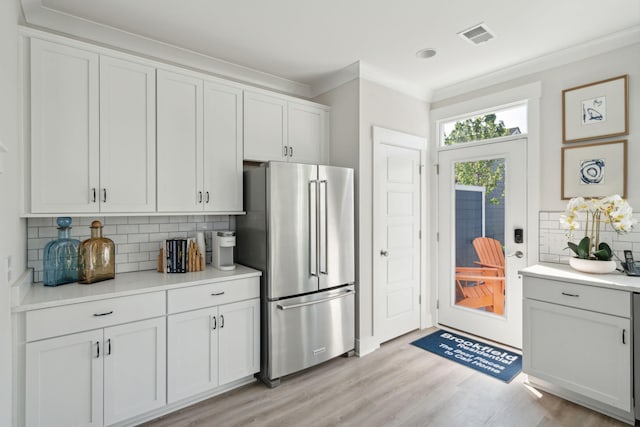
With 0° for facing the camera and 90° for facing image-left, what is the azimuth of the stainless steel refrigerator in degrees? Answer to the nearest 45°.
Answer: approximately 315°

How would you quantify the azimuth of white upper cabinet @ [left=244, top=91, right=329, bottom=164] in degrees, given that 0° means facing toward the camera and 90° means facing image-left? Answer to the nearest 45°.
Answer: approximately 315°

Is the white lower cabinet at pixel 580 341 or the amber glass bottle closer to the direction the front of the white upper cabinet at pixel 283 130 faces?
the white lower cabinet

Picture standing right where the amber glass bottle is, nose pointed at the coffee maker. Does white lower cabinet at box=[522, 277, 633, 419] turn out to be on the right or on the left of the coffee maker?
right

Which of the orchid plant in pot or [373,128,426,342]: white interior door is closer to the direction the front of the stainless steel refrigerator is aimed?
the orchid plant in pot

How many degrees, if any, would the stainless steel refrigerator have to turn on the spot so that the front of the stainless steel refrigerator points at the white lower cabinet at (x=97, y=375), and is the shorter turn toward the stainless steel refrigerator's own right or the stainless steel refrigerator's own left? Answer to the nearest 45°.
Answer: approximately 90° to the stainless steel refrigerator's own right

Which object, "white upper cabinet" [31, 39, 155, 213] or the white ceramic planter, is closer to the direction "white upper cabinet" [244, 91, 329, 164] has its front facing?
the white ceramic planter
